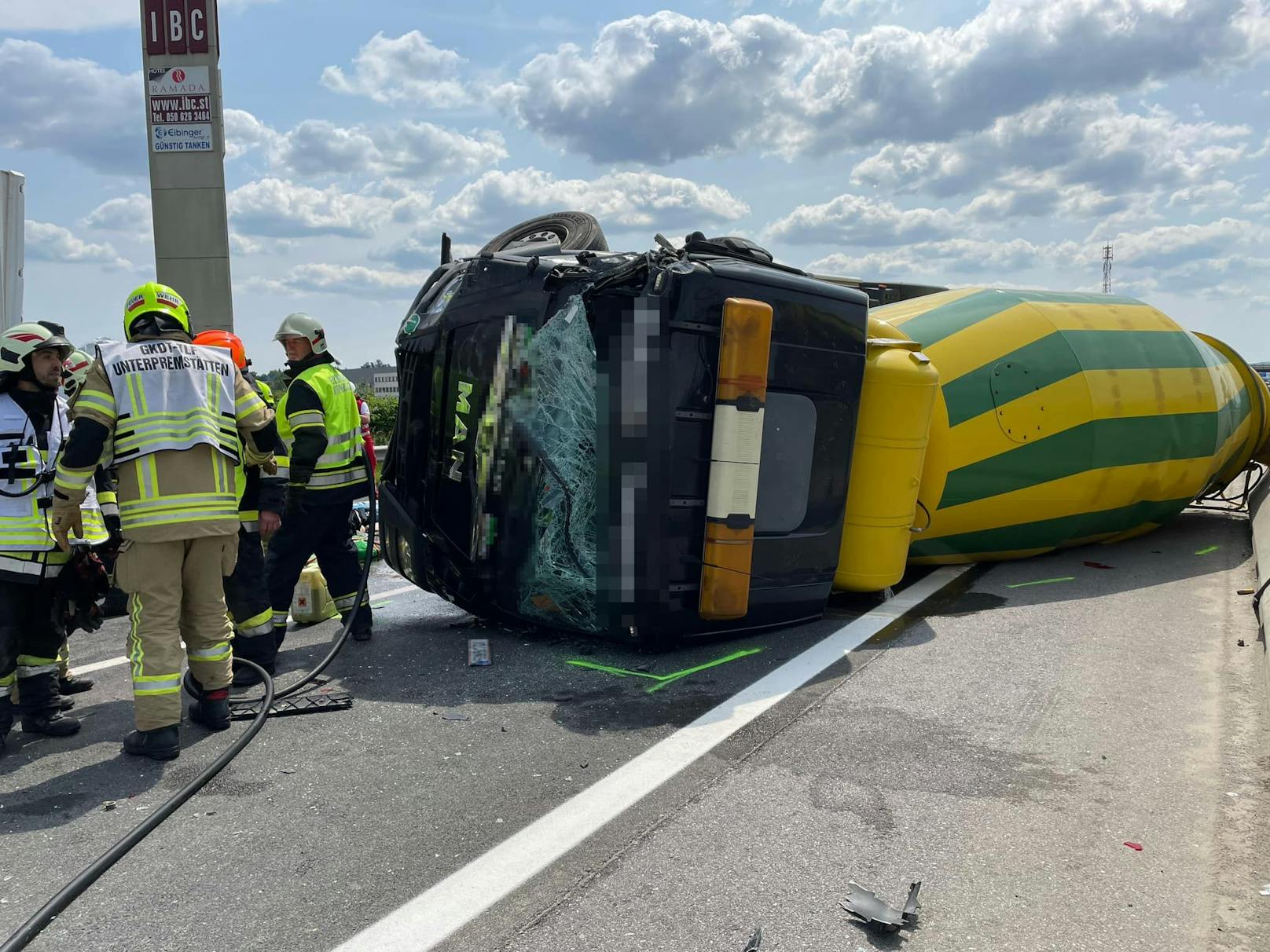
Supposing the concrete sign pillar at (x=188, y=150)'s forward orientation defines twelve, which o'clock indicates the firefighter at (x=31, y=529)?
The firefighter is roughly at 12 o'clock from the concrete sign pillar.

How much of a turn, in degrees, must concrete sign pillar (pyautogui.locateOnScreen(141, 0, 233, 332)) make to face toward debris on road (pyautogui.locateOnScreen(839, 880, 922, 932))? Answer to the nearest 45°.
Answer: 0° — it already faces it

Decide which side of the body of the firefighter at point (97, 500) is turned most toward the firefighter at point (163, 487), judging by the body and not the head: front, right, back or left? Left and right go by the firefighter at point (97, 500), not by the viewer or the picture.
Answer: right

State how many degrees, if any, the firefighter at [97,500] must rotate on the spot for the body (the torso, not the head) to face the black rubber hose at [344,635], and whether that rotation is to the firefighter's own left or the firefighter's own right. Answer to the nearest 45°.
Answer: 0° — they already face it

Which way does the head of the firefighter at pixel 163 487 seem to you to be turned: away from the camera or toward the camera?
away from the camera

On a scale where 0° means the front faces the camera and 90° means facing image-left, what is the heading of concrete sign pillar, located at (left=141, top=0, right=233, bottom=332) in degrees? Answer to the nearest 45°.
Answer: approximately 0°

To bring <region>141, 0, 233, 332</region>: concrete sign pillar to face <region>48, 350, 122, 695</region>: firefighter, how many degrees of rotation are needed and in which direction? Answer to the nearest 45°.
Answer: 0° — it already faces them

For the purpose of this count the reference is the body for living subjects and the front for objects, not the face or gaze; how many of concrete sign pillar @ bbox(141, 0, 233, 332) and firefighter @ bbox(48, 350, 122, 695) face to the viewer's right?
1

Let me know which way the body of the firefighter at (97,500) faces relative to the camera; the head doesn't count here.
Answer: to the viewer's right

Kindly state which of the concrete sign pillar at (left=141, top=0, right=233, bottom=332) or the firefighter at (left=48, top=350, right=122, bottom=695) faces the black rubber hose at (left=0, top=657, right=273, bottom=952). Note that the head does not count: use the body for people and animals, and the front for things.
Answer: the concrete sign pillar

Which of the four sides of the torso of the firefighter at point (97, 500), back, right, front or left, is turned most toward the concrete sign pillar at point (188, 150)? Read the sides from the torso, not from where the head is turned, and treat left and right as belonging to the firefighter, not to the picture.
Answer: left

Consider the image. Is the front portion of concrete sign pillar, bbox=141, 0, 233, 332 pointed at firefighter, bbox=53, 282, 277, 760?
yes
